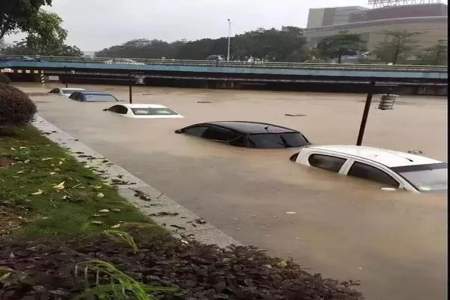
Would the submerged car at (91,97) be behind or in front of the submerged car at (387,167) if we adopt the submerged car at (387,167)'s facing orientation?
behind

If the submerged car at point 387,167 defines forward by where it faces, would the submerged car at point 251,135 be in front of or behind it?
behind

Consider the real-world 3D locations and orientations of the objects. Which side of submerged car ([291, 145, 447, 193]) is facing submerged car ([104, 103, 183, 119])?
back

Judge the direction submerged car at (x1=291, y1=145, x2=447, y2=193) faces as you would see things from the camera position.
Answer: facing the viewer and to the right of the viewer

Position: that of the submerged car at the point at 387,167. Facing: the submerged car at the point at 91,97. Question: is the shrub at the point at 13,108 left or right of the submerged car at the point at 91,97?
left
